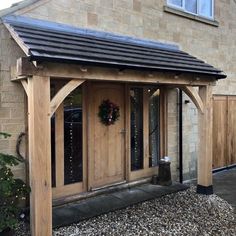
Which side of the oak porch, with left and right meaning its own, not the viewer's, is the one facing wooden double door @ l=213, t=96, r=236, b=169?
left

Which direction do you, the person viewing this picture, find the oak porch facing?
facing the viewer and to the right of the viewer

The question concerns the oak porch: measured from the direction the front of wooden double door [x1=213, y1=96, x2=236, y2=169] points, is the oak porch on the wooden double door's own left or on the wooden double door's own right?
on the wooden double door's own right

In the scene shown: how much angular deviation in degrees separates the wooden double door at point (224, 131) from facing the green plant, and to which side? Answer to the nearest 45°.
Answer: approximately 45° to its right

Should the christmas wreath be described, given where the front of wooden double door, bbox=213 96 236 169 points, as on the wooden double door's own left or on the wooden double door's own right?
on the wooden double door's own right

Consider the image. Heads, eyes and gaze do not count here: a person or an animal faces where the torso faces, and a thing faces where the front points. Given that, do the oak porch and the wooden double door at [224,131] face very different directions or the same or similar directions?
same or similar directions

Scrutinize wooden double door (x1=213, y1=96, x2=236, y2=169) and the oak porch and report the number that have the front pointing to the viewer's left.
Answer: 0
